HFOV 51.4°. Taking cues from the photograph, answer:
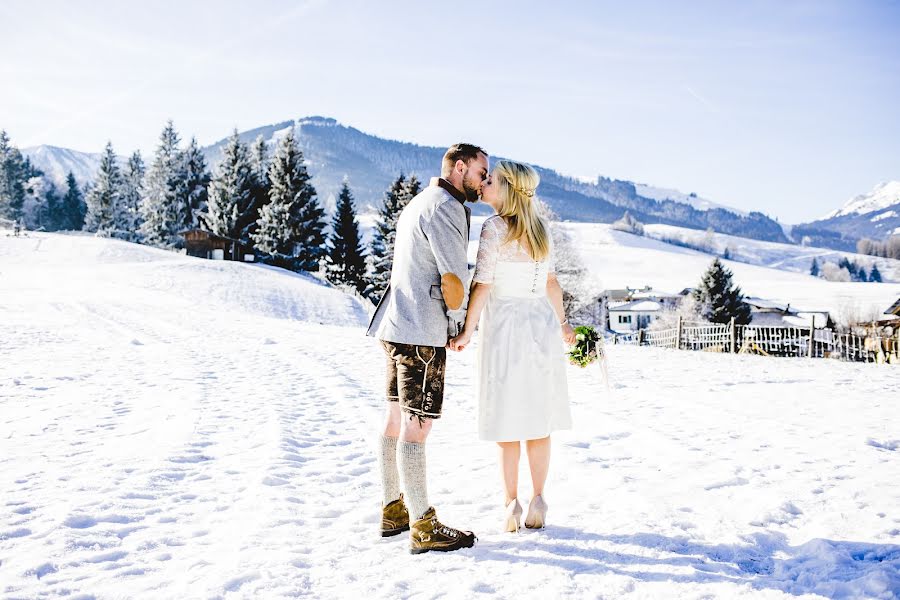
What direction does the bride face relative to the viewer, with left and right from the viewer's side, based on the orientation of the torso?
facing away from the viewer and to the left of the viewer

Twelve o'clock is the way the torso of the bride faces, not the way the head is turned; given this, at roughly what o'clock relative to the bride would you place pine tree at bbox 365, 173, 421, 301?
The pine tree is roughly at 1 o'clock from the bride.

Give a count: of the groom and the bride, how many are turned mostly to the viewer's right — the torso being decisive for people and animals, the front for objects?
1

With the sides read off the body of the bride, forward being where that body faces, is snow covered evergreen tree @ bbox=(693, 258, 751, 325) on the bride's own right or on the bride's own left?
on the bride's own right

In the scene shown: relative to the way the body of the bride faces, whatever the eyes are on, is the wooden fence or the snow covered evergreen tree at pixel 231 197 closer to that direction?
the snow covered evergreen tree

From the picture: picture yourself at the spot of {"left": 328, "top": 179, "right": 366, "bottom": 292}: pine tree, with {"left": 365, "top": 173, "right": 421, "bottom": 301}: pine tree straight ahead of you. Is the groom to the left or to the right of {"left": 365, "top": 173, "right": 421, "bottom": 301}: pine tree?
right

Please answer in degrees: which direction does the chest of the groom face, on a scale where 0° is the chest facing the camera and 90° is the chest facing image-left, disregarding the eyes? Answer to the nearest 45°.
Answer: approximately 270°

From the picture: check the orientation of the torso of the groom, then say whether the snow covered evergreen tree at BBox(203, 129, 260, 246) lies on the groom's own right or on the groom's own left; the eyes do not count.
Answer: on the groom's own left

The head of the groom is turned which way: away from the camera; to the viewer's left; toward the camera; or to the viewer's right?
to the viewer's right

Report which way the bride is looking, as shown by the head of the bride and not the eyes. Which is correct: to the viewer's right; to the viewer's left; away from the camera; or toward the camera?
to the viewer's left

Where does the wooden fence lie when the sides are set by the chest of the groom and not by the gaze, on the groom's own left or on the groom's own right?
on the groom's own left
